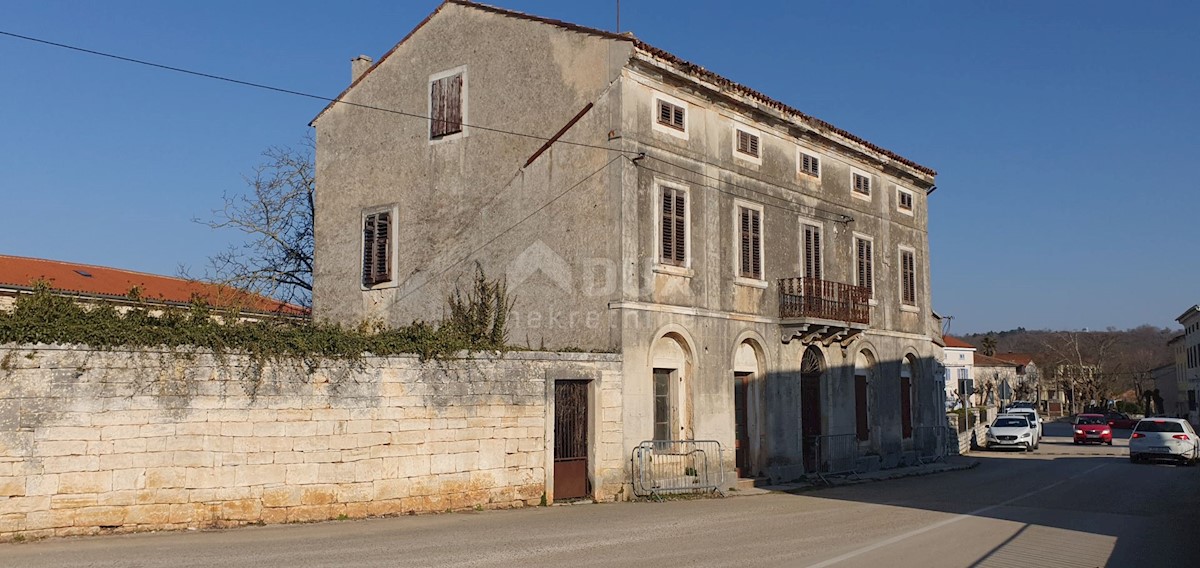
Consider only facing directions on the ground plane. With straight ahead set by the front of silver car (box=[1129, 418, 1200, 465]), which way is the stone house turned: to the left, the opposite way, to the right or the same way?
to the right

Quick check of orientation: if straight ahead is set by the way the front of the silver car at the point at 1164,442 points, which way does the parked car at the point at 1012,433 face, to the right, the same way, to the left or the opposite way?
the opposite way

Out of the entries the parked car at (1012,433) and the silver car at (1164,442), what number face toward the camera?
1

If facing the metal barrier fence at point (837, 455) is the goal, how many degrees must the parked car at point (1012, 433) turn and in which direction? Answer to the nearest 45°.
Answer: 0° — it already faces it

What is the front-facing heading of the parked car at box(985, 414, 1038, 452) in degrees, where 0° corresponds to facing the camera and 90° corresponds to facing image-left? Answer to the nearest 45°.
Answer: approximately 0°

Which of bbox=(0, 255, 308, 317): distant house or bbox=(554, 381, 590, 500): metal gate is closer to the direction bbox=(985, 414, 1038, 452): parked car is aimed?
the metal gate

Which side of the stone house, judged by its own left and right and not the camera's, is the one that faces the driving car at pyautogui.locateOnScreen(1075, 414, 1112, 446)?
left

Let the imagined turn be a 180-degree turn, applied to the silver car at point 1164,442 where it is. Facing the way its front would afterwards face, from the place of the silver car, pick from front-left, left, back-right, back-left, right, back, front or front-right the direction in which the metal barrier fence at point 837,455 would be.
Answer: front-right

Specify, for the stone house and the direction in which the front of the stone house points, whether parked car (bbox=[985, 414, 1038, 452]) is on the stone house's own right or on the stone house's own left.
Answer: on the stone house's own left

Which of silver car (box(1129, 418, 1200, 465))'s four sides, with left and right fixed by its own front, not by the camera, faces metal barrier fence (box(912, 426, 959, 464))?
left

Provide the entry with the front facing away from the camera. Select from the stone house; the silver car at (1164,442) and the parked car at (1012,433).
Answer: the silver car

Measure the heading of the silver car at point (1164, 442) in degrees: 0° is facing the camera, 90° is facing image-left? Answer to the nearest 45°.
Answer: approximately 180°

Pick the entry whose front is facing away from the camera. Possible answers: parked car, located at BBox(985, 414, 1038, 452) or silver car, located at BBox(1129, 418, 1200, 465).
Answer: the silver car

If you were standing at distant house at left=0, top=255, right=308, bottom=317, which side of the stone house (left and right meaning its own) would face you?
back
